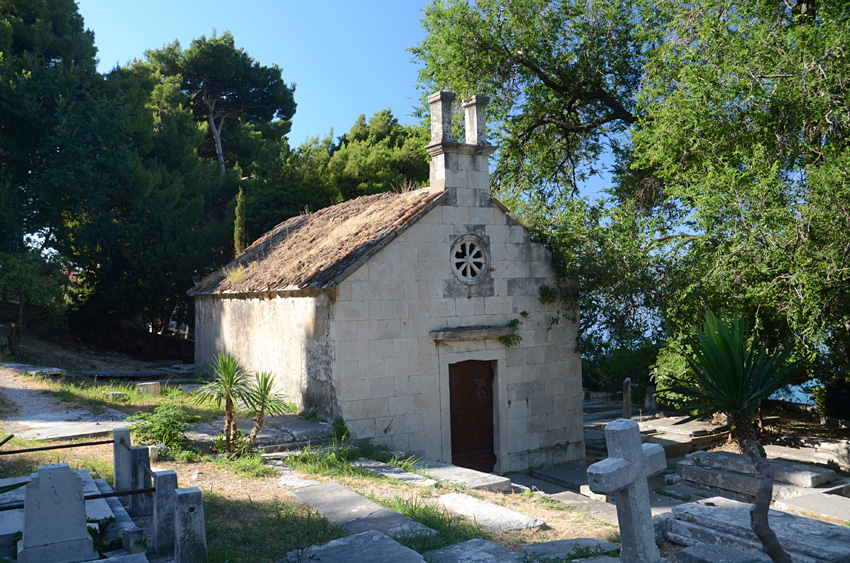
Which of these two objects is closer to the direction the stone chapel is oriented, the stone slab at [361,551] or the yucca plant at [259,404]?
the stone slab

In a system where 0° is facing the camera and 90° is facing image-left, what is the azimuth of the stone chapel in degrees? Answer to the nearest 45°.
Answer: approximately 315°

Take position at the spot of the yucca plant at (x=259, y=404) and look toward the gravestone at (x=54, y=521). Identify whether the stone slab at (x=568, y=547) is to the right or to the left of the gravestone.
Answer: left

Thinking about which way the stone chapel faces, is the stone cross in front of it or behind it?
in front

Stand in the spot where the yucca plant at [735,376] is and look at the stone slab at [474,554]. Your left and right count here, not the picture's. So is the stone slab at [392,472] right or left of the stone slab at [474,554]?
right

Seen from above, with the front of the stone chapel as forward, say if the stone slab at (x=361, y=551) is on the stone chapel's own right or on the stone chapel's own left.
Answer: on the stone chapel's own right

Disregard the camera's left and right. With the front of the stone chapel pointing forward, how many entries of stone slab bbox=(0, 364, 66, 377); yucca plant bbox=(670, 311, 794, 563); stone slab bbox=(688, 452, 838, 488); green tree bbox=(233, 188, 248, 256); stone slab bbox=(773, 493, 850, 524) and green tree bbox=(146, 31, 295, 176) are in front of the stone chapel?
3

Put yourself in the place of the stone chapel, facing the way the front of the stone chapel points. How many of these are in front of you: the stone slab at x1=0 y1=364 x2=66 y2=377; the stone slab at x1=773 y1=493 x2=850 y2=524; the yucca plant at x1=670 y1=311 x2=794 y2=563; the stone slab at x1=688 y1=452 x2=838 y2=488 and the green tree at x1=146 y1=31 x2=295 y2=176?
3

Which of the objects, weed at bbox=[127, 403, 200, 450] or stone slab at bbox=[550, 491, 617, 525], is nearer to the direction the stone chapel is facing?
the stone slab

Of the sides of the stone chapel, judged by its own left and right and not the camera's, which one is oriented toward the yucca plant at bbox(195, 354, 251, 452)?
right

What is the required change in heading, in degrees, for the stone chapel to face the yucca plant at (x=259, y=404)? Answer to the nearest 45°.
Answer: approximately 90° to its right

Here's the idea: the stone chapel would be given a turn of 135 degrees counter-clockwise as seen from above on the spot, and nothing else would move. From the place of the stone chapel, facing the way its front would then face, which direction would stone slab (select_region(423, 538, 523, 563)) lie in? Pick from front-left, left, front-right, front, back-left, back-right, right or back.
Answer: back

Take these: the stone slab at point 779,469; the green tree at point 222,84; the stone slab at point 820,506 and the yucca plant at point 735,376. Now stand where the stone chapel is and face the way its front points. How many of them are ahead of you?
3

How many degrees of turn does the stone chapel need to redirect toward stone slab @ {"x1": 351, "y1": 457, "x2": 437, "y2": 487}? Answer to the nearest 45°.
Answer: approximately 45° to its right
